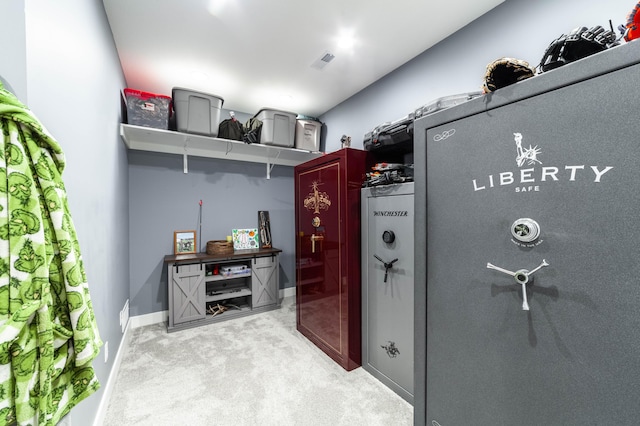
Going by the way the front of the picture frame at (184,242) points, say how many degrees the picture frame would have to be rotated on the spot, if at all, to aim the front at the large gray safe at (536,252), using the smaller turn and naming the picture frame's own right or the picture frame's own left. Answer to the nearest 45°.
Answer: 0° — it already faces it

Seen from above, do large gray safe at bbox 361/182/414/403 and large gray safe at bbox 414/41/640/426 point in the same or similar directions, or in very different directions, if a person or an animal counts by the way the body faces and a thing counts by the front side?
same or similar directions

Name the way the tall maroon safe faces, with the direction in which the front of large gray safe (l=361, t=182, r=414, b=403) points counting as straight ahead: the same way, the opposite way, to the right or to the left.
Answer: the same way

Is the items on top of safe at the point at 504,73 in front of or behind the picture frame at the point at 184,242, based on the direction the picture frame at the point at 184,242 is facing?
in front

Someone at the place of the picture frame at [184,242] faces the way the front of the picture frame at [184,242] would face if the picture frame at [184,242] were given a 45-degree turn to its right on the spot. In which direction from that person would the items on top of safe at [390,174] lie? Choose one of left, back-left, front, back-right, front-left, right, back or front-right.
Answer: left

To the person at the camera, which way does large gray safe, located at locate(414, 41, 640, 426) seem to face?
facing the viewer and to the left of the viewer

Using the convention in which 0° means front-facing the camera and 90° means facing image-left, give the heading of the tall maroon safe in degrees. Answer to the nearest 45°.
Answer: approximately 45°
